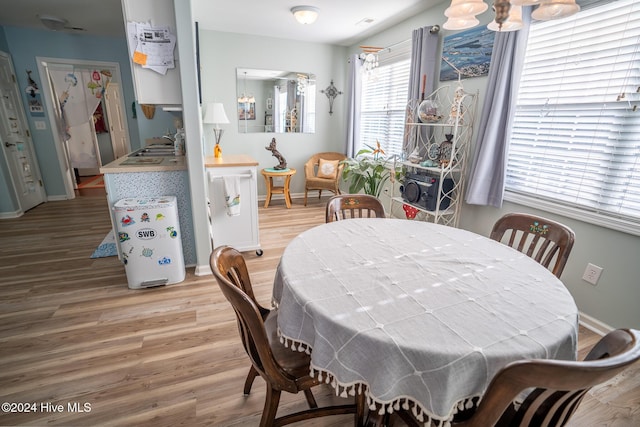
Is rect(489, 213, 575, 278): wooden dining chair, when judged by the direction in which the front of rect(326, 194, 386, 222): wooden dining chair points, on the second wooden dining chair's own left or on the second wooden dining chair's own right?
on the second wooden dining chair's own left

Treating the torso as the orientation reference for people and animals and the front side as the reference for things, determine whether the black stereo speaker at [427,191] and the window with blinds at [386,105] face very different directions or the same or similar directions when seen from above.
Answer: same or similar directions

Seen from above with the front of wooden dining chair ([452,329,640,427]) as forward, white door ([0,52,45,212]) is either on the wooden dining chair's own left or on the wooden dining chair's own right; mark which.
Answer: on the wooden dining chair's own left

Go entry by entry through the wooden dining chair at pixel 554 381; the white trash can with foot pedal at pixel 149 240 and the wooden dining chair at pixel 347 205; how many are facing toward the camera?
2

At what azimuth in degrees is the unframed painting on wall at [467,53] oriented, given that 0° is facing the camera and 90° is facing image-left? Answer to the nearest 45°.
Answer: approximately 45°

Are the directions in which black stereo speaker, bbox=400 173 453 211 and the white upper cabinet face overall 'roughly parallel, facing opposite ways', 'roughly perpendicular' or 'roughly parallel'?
roughly parallel

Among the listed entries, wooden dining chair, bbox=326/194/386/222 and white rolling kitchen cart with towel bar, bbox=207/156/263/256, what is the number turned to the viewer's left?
0

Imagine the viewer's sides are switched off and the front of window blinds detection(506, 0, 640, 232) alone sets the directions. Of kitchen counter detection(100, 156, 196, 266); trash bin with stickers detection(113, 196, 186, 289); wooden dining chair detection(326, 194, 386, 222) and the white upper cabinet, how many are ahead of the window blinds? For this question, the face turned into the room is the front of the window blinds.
4

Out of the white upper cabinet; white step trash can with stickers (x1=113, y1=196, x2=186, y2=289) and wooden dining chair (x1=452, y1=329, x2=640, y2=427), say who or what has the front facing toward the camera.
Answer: the white step trash can with stickers

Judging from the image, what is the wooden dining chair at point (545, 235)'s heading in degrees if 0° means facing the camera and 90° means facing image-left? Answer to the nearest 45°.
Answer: approximately 45°

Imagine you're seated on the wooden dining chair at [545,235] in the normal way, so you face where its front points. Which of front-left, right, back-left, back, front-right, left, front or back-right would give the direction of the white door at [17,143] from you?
front-right

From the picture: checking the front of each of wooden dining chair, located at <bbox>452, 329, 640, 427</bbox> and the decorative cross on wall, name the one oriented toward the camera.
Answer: the decorative cross on wall

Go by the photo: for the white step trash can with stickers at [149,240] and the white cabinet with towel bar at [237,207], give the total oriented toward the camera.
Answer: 2

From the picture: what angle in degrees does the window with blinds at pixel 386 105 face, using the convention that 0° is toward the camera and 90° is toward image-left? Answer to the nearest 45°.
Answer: approximately 45°

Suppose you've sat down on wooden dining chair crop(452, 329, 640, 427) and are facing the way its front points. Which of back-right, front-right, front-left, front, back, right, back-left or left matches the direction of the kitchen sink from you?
front-left

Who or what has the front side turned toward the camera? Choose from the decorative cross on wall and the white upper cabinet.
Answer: the decorative cross on wall

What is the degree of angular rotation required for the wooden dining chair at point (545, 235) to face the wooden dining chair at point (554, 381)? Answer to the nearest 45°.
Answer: approximately 45° to its left

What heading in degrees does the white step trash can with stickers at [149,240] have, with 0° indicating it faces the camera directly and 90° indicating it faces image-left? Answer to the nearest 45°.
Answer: approximately 0°

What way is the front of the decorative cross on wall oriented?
toward the camera

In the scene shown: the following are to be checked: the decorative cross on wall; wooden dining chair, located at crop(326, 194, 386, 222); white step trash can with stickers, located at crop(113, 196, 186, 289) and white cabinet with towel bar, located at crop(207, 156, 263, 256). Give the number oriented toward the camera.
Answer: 4
